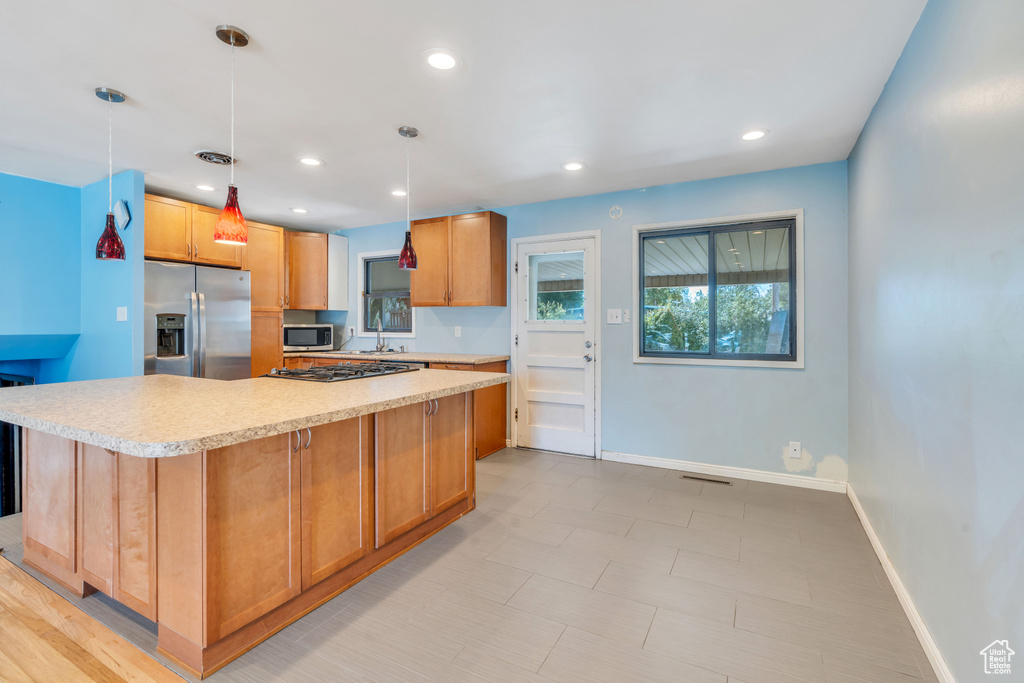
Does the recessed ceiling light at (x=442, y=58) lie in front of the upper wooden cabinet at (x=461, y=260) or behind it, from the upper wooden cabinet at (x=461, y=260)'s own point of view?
in front

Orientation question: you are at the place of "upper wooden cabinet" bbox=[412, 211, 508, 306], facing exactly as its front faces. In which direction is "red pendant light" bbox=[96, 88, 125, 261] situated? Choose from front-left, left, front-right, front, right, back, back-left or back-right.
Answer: front

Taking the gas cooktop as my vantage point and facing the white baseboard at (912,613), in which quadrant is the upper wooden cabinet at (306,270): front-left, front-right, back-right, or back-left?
back-left

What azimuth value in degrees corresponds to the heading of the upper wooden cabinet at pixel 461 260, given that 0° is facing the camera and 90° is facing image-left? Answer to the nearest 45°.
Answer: approximately 45°

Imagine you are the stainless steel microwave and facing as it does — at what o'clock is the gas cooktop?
The gas cooktop is roughly at 12 o'clock from the stainless steel microwave.

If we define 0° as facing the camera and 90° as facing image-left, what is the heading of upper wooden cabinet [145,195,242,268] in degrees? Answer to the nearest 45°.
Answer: approximately 315°

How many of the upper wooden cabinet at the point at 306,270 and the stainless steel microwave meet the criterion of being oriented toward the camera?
2

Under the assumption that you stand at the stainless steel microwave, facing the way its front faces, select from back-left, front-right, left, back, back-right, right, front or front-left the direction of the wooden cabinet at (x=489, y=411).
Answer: front-left

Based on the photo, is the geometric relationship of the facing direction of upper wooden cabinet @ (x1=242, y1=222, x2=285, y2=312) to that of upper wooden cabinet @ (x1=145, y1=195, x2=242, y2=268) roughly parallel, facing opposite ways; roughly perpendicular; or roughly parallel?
roughly parallel

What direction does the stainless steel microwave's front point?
toward the camera

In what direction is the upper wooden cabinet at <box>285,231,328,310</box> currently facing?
toward the camera

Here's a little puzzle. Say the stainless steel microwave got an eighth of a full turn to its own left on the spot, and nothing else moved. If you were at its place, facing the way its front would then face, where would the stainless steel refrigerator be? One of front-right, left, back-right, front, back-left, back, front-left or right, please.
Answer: right

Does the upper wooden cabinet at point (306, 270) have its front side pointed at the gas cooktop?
yes

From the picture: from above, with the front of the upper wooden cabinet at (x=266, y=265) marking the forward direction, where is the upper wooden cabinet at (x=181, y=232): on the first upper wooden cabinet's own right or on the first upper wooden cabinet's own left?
on the first upper wooden cabinet's own right
